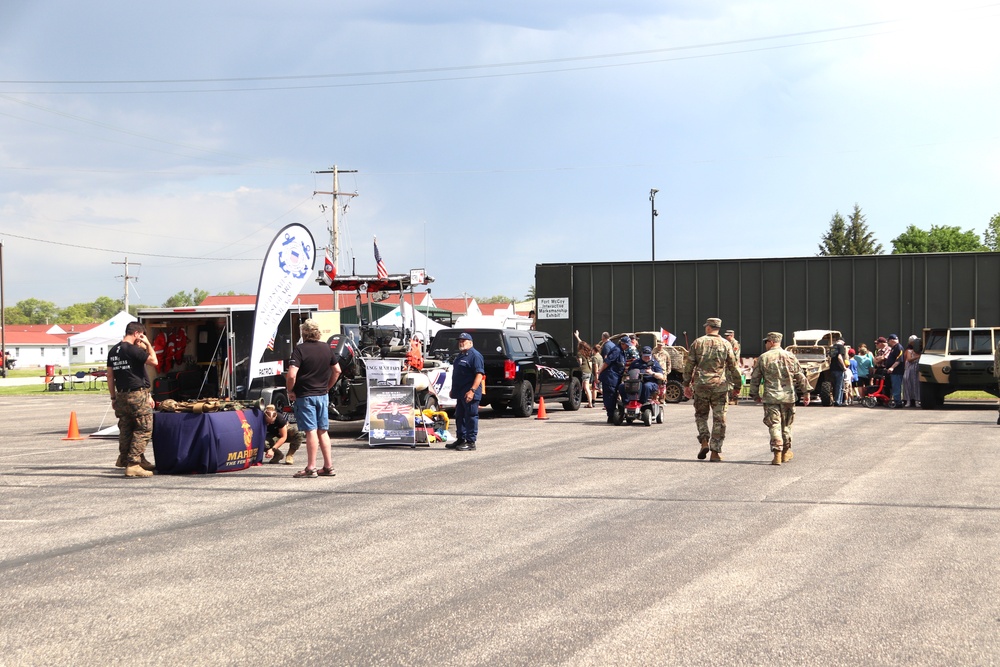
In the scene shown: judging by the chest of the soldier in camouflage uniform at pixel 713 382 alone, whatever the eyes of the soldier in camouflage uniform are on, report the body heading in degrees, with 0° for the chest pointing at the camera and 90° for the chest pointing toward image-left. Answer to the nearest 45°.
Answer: approximately 180°

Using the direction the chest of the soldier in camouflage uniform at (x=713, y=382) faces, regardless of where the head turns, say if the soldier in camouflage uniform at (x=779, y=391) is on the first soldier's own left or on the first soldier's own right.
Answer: on the first soldier's own right

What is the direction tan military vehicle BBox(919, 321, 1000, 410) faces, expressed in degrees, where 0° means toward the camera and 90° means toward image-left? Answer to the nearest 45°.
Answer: approximately 0°

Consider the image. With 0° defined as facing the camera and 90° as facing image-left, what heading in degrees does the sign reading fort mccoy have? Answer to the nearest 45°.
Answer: approximately 0°

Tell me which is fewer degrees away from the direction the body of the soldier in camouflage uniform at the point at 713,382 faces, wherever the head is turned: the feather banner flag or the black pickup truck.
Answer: the black pickup truck

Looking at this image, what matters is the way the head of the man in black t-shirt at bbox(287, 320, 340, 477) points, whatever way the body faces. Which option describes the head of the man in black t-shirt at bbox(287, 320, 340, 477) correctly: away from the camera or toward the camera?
away from the camera

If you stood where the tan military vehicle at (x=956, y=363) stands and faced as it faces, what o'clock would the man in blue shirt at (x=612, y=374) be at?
The man in blue shirt is roughly at 1 o'clock from the tan military vehicle.

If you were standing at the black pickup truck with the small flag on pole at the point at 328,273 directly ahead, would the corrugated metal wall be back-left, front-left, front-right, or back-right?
back-right

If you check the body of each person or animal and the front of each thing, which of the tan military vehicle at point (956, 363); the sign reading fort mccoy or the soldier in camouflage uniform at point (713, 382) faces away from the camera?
the soldier in camouflage uniform

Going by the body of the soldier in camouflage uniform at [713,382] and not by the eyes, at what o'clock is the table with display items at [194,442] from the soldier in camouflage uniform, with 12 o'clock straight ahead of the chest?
The table with display items is roughly at 8 o'clock from the soldier in camouflage uniform.
